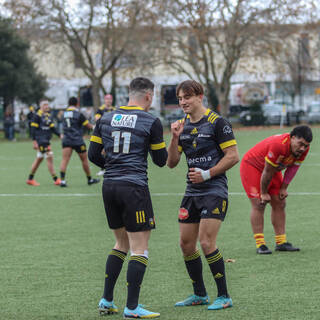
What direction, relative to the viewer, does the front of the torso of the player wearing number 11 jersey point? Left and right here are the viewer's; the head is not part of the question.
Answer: facing away from the viewer and to the right of the viewer

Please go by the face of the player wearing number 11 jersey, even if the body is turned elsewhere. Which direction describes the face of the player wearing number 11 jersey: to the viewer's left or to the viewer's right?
to the viewer's right

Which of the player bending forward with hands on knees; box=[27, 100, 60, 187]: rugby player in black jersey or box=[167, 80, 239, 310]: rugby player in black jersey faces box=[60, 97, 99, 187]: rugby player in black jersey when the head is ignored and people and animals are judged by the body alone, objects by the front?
box=[27, 100, 60, 187]: rugby player in black jersey

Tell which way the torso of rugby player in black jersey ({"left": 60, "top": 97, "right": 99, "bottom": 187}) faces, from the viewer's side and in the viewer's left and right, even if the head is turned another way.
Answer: facing away from the viewer and to the right of the viewer

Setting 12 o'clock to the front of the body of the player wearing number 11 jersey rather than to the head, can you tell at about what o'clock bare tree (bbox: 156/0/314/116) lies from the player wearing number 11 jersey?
The bare tree is roughly at 11 o'clock from the player wearing number 11 jersey.

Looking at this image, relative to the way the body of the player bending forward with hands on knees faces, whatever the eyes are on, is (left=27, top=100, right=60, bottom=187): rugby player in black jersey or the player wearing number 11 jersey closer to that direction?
the player wearing number 11 jersey

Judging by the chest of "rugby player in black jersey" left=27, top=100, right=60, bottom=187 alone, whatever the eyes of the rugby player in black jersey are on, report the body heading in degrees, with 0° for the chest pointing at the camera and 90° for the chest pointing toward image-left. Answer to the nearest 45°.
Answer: approximately 315°

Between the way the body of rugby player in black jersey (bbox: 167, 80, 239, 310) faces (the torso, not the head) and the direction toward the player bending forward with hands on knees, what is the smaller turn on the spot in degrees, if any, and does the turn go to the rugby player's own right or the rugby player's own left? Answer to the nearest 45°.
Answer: approximately 135° to the rugby player's own right
